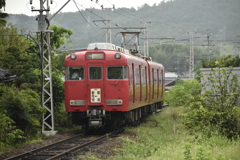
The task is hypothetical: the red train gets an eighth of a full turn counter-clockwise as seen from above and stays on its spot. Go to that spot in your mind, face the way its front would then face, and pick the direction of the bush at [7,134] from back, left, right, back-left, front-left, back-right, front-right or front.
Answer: right

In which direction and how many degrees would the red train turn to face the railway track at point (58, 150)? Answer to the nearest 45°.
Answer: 0° — it already faces it

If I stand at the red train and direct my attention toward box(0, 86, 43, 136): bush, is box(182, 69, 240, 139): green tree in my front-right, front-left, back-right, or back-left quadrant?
back-left

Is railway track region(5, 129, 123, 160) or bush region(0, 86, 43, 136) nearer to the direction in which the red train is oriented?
the railway track

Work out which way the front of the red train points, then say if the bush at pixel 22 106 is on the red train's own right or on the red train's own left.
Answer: on the red train's own right

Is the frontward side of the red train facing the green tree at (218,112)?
no

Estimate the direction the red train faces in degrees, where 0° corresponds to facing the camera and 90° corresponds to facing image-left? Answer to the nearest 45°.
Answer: approximately 0°
